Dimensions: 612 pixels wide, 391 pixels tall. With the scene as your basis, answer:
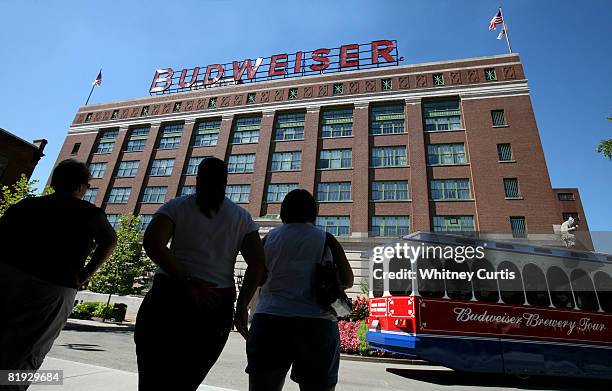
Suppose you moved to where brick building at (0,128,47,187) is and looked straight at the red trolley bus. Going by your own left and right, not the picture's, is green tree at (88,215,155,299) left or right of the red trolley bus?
left

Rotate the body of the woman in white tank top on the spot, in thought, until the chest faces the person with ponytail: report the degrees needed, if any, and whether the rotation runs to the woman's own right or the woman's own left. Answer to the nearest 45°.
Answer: approximately 135° to the woman's own left

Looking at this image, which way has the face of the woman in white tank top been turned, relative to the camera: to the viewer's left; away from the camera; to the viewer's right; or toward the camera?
away from the camera

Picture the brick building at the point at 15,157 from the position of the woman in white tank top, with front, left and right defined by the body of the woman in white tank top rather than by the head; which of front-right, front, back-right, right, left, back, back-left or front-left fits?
front-left

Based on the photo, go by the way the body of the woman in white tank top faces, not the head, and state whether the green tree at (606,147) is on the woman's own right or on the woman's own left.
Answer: on the woman's own right

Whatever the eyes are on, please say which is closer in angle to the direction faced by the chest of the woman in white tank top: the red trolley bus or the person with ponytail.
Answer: the red trolley bus

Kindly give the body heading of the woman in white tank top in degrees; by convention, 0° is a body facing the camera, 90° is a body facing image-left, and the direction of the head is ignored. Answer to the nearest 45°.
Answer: approximately 180°
